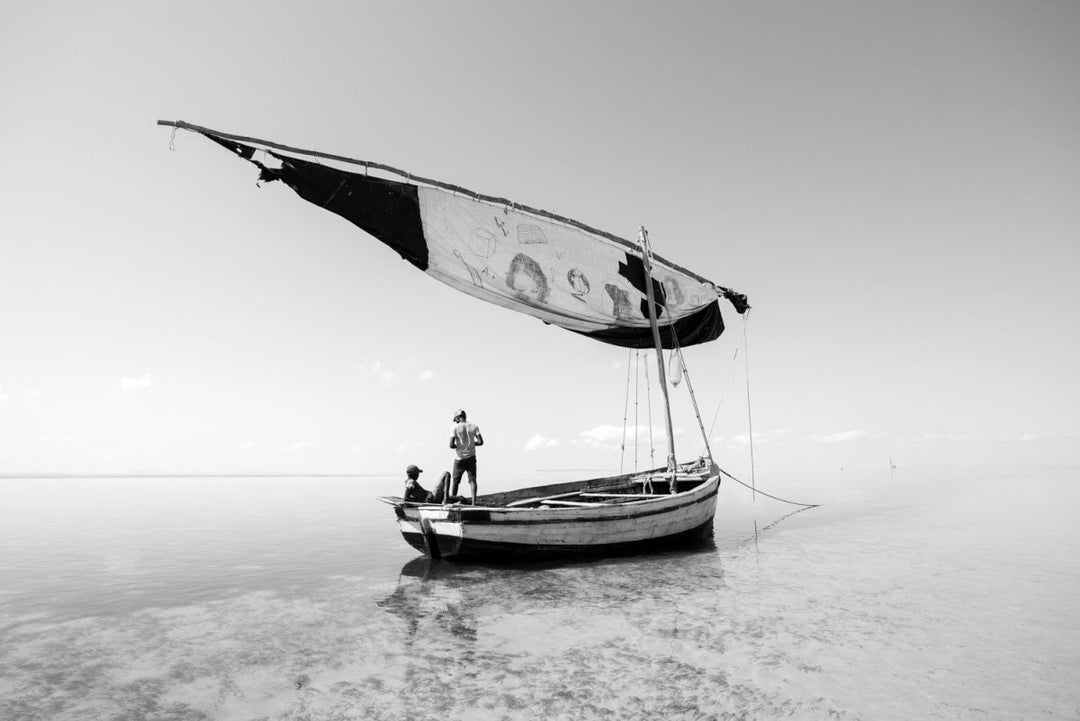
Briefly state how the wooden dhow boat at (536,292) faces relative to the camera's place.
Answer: facing away from the viewer and to the right of the viewer
